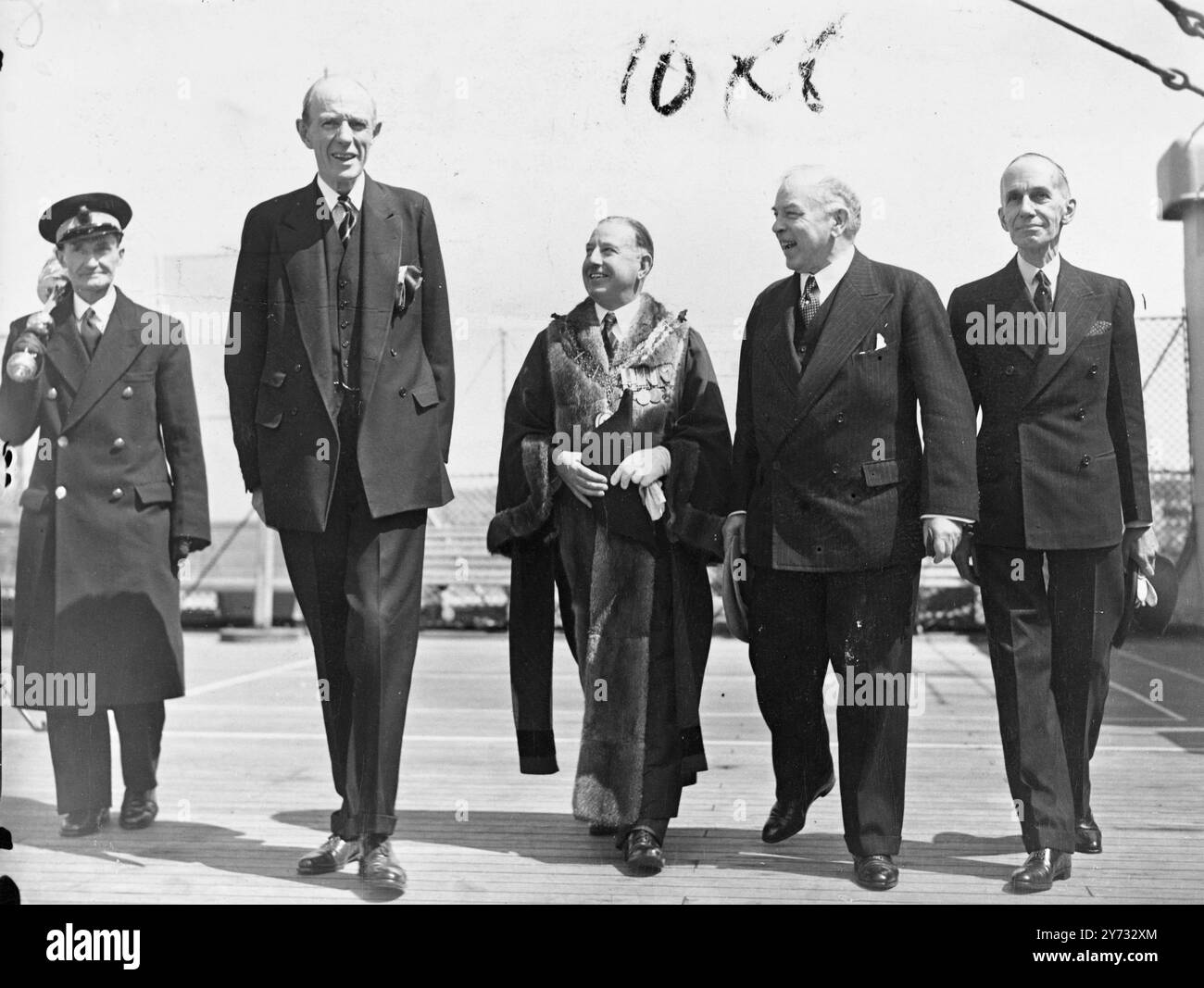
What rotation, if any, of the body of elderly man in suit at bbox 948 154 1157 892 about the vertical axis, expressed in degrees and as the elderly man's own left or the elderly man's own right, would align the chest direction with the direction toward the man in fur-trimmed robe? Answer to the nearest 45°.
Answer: approximately 90° to the elderly man's own right

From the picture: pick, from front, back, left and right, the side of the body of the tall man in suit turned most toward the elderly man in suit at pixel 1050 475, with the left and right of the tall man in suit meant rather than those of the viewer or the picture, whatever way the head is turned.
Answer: left

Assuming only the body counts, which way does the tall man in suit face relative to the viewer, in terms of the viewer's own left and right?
facing the viewer

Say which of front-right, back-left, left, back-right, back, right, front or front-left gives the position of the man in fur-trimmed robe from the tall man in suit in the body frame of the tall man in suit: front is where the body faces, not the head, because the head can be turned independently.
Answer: left

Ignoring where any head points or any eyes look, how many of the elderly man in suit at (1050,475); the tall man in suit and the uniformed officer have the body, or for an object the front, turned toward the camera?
3

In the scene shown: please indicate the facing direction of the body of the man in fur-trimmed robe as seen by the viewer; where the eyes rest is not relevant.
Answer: toward the camera

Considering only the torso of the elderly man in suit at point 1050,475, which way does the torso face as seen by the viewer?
toward the camera

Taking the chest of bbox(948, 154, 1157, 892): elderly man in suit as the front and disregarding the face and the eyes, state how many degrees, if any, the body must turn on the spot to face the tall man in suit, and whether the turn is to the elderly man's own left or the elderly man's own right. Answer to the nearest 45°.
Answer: approximately 90° to the elderly man's own right

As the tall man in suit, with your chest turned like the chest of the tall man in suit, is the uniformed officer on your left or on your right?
on your right
